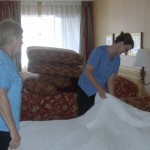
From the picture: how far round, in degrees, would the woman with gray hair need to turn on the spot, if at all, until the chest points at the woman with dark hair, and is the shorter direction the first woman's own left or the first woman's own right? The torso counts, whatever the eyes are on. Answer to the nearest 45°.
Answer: approximately 45° to the first woman's own left

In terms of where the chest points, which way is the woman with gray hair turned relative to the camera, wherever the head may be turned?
to the viewer's right
